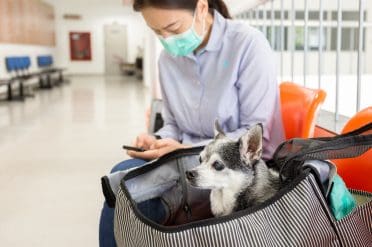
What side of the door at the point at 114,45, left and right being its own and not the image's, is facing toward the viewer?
front

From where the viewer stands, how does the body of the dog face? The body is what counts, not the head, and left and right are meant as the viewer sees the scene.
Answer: facing the viewer and to the left of the viewer

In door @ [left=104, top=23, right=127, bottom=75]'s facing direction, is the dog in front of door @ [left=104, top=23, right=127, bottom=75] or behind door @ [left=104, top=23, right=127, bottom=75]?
in front

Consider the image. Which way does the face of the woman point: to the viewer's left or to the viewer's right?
to the viewer's left

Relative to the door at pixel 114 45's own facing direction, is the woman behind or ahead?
ahead

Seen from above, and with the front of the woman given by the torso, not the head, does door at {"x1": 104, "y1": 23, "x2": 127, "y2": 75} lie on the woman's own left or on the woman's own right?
on the woman's own right

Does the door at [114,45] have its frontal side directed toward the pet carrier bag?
yes

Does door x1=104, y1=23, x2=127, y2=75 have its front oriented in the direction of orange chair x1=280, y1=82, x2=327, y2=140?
yes

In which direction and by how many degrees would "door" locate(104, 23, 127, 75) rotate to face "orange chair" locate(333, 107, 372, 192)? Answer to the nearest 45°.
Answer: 0° — it already faces it

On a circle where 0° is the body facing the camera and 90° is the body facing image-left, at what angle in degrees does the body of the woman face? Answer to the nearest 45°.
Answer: approximately 45°
